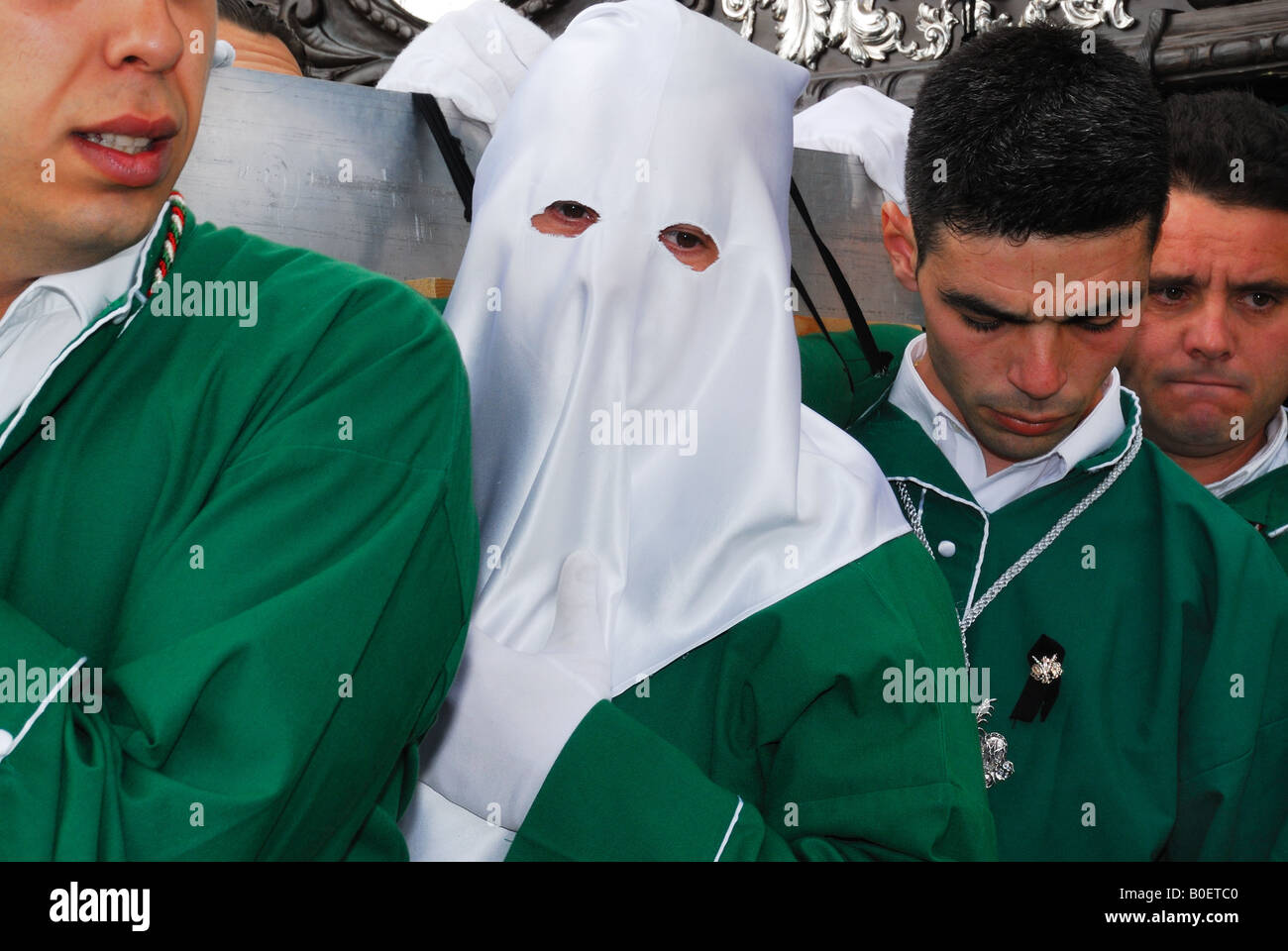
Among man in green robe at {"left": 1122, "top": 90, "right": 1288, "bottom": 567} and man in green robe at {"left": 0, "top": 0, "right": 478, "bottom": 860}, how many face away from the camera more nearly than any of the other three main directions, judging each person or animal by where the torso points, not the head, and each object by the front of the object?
0

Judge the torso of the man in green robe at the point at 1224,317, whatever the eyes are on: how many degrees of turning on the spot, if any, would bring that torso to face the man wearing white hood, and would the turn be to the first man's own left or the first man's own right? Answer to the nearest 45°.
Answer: approximately 45° to the first man's own right

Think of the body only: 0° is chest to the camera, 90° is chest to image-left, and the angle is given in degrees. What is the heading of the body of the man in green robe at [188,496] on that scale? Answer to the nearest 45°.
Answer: approximately 45°

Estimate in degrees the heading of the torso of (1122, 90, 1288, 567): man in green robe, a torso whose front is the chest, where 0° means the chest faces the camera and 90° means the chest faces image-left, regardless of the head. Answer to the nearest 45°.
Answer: approximately 0°

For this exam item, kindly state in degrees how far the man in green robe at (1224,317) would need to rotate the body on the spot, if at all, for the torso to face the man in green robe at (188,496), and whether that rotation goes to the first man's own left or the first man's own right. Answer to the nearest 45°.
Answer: approximately 45° to the first man's own right
